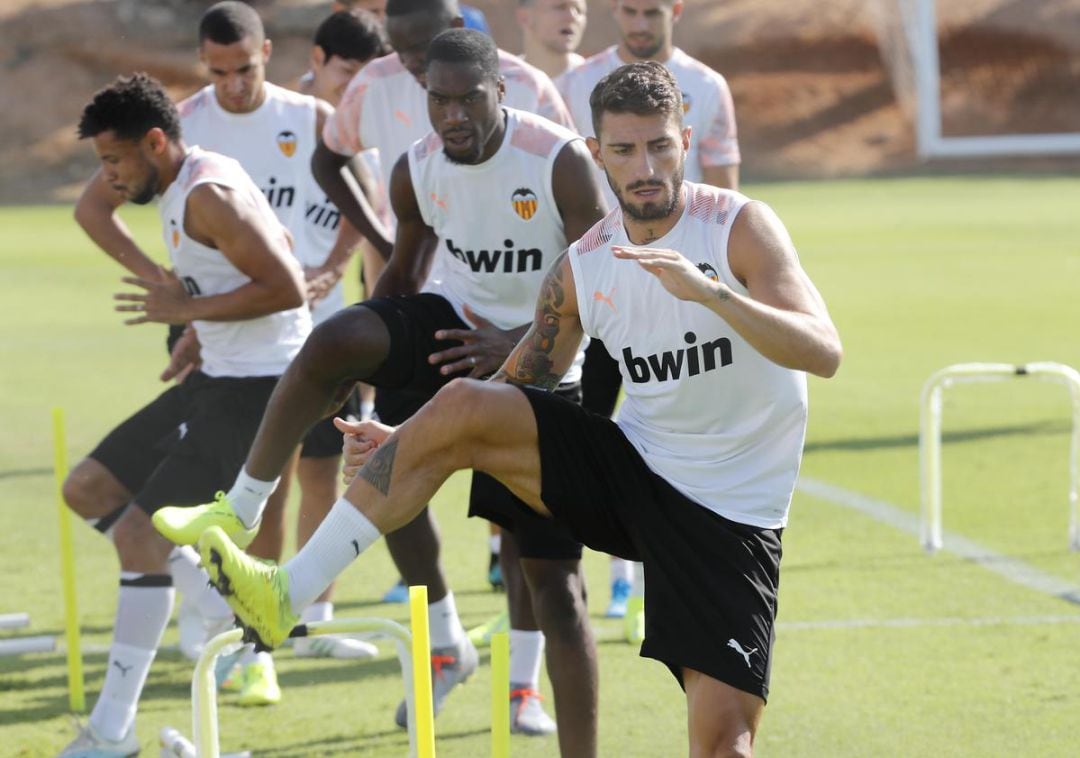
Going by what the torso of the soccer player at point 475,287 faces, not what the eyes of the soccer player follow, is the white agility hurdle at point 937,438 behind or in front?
behind

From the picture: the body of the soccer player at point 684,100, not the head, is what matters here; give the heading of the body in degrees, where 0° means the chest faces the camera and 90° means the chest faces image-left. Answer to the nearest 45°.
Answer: approximately 0°

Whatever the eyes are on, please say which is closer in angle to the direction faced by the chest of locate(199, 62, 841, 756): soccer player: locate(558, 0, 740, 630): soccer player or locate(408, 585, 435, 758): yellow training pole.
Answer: the yellow training pole

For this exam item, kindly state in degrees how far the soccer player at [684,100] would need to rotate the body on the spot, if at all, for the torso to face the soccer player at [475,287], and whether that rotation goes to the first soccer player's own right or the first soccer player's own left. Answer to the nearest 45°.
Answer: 0° — they already face them
